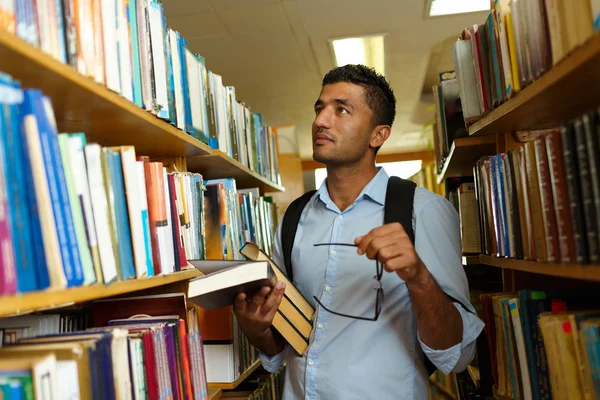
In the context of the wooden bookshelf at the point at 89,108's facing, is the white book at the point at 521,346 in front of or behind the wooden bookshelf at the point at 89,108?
in front

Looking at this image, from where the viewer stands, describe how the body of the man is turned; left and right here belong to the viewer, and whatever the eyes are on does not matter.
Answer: facing the viewer and to the left of the viewer

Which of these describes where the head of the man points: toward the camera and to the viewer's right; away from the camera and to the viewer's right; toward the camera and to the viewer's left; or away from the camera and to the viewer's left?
toward the camera and to the viewer's left

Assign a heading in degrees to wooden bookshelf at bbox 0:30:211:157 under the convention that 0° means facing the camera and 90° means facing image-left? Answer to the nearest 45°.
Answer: approximately 315°

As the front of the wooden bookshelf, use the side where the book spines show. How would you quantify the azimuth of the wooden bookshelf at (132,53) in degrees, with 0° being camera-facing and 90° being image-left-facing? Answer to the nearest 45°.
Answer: approximately 315°

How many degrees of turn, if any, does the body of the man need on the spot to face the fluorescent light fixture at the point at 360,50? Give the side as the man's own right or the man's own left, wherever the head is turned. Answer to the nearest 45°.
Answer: approximately 135° to the man's own right
